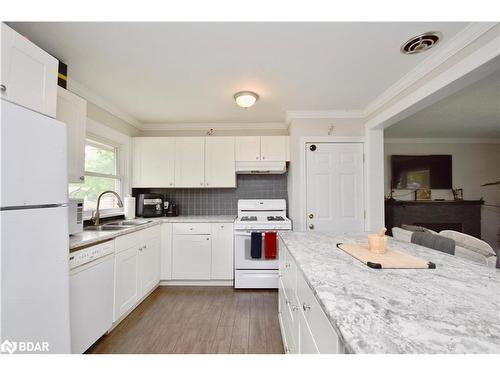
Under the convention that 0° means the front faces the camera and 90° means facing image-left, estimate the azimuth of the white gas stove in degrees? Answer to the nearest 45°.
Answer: approximately 0°

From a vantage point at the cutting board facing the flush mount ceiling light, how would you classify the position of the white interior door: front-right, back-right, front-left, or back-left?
front-right

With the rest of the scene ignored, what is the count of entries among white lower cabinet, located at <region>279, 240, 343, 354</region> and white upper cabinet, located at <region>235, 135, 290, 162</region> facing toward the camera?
1

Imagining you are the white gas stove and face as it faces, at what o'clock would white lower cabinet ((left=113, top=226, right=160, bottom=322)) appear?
The white lower cabinet is roughly at 2 o'clock from the white gas stove.

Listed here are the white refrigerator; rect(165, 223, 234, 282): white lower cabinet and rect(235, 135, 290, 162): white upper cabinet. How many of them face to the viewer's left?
0

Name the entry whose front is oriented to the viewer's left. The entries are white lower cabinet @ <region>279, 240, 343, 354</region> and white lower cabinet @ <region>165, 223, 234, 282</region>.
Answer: white lower cabinet @ <region>279, 240, 343, 354</region>

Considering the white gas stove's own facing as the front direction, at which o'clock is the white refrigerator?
The white refrigerator is roughly at 1 o'clock from the white gas stove.

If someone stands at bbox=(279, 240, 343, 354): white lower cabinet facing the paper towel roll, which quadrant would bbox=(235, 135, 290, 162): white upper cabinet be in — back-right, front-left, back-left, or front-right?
front-right

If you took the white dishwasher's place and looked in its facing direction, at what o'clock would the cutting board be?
The cutting board is roughly at 12 o'clock from the white dishwasher.

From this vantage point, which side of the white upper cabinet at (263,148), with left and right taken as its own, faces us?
front

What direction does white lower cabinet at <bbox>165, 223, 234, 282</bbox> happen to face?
toward the camera

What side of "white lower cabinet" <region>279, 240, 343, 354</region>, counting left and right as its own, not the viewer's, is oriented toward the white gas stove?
right

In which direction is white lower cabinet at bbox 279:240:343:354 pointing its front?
to the viewer's left

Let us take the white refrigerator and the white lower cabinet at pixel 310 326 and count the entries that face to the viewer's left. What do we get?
1

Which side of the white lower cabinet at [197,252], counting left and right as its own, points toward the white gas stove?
left

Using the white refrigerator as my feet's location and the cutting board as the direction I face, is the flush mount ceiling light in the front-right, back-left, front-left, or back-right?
front-left

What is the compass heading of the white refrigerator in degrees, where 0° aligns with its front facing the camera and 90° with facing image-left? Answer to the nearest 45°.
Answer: approximately 315°

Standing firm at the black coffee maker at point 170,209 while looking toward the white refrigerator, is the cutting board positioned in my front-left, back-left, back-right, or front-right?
front-left
